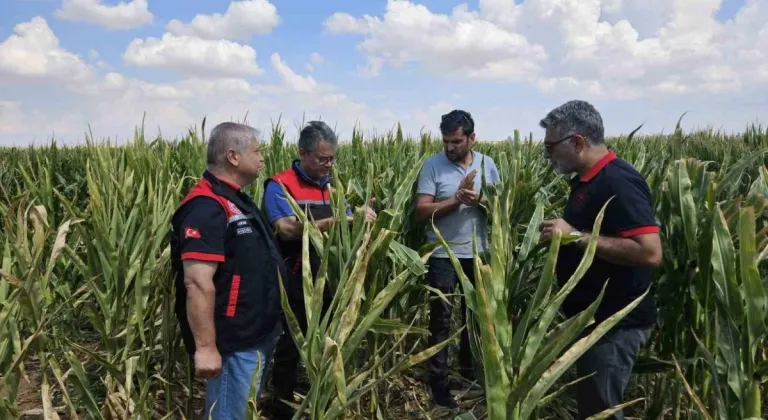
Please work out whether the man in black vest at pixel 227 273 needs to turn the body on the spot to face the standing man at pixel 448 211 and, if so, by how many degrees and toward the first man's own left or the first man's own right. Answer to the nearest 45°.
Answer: approximately 45° to the first man's own left

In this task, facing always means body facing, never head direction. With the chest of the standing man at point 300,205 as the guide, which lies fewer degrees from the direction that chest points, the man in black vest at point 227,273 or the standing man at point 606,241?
the standing man

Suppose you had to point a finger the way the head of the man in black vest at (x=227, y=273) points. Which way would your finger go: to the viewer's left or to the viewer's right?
to the viewer's right

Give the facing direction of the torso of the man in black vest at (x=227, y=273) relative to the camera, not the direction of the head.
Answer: to the viewer's right

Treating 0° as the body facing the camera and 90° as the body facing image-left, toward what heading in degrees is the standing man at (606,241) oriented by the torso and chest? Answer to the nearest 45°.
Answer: approximately 90°

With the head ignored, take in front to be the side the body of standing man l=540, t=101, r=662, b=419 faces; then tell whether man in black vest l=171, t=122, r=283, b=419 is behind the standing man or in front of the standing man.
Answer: in front

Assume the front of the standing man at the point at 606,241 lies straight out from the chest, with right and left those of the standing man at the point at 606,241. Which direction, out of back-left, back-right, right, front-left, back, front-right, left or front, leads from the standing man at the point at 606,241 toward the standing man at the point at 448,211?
front-right

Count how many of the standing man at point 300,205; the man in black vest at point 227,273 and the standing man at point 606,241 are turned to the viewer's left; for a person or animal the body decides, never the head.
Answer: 1

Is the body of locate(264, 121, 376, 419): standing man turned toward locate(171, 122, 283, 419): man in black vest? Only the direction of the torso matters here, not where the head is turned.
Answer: no

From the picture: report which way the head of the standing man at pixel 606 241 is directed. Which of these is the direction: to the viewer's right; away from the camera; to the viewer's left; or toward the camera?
to the viewer's left

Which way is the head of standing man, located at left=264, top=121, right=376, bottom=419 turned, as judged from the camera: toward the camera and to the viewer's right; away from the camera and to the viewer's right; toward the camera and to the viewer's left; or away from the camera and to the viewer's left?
toward the camera and to the viewer's right

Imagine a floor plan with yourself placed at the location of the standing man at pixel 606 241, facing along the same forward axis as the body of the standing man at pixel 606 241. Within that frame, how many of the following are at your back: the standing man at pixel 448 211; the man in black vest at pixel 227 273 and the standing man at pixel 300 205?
0

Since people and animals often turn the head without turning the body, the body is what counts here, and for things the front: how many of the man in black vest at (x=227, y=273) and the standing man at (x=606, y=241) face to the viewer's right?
1

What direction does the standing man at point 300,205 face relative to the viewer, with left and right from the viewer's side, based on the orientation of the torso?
facing the viewer and to the right of the viewer

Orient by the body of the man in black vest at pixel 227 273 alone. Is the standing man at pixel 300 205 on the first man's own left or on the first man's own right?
on the first man's own left

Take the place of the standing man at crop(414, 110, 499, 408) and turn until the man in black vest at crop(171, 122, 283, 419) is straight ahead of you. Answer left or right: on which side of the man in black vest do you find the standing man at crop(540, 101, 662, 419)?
left

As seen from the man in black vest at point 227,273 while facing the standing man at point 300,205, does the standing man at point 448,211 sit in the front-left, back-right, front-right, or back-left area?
front-right
